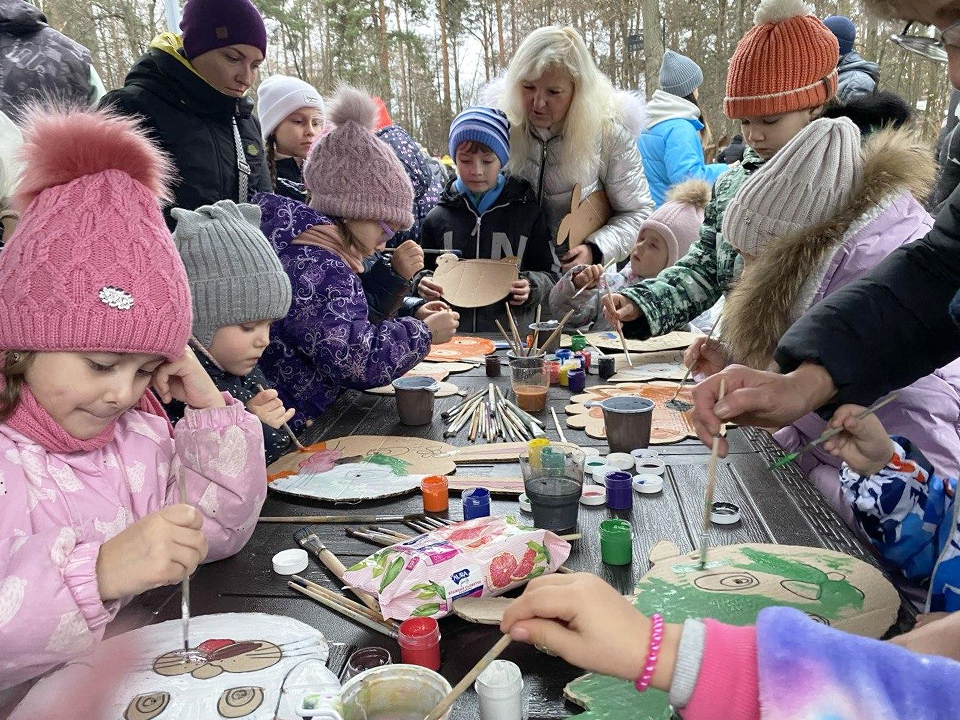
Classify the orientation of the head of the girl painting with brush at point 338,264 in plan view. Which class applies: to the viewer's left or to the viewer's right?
to the viewer's right

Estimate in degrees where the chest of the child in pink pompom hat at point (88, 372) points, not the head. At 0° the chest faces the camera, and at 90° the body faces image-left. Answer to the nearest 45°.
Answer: approximately 315°

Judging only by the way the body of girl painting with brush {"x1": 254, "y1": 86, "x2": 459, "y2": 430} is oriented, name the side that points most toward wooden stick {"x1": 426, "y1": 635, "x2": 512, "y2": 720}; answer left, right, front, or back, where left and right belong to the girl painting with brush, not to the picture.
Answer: right

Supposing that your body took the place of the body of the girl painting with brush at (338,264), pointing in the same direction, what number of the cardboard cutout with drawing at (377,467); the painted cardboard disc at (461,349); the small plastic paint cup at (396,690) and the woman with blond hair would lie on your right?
2

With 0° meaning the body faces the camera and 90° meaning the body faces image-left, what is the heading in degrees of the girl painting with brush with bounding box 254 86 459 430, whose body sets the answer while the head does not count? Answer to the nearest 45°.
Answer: approximately 270°
